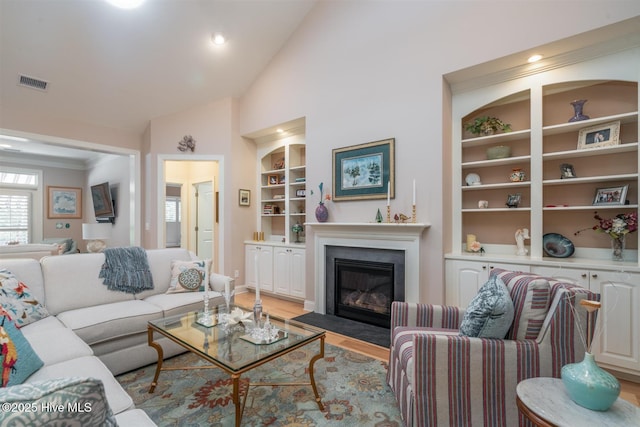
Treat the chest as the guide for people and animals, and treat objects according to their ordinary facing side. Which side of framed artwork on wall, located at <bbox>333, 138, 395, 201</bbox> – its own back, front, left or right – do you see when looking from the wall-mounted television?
right

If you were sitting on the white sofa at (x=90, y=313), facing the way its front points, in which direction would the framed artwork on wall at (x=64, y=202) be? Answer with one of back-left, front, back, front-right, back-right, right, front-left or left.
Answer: back-left

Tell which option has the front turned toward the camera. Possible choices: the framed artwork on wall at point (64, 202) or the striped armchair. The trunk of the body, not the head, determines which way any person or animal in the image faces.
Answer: the framed artwork on wall

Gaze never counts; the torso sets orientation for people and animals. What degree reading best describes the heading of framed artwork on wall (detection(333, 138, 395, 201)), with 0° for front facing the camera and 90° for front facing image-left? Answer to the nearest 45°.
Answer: approximately 45°

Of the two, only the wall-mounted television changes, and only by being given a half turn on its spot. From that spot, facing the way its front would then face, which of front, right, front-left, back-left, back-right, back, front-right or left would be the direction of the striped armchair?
back-right

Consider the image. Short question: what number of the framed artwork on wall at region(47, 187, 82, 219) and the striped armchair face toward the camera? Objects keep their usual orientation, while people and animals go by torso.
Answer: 1

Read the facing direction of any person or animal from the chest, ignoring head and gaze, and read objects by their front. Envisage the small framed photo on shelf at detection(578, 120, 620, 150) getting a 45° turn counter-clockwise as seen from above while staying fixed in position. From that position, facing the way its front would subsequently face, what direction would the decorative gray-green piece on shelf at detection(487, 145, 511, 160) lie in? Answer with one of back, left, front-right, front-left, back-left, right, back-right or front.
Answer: right

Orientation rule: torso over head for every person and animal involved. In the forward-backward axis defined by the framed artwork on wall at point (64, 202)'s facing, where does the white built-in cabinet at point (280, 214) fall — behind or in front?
in front

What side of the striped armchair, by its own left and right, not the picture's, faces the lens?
left

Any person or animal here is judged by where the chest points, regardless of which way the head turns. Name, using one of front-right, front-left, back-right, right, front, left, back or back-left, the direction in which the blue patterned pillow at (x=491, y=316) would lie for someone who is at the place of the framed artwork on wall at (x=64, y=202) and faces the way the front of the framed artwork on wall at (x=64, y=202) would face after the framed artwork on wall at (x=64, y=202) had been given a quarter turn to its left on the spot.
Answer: right

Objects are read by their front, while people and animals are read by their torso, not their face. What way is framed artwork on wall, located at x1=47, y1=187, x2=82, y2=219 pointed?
toward the camera

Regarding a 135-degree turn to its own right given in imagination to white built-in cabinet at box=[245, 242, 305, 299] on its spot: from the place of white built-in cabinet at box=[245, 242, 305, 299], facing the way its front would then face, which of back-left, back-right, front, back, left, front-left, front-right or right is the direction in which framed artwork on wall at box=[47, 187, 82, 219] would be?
front-left

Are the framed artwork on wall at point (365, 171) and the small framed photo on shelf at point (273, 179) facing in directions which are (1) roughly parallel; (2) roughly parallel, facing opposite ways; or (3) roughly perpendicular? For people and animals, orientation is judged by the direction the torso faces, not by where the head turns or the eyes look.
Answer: roughly parallel

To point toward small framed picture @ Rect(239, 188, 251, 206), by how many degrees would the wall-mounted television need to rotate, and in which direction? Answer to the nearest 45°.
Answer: approximately 90° to its left

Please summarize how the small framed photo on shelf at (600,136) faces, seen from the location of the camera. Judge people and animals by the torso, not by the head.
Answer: facing the viewer and to the left of the viewer

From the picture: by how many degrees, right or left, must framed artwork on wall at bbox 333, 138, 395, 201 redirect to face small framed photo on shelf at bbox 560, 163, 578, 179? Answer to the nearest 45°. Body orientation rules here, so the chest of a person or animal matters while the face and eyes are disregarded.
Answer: approximately 135° to its left

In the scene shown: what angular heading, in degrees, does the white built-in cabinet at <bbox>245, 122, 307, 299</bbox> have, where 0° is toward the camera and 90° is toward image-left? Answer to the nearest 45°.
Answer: approximately 45°

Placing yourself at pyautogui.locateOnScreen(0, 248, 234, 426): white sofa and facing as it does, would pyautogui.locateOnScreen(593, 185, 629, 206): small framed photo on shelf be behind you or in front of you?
in front

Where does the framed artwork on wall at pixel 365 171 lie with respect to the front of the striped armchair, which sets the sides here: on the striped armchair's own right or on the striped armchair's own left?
on the striped armchair's own right
